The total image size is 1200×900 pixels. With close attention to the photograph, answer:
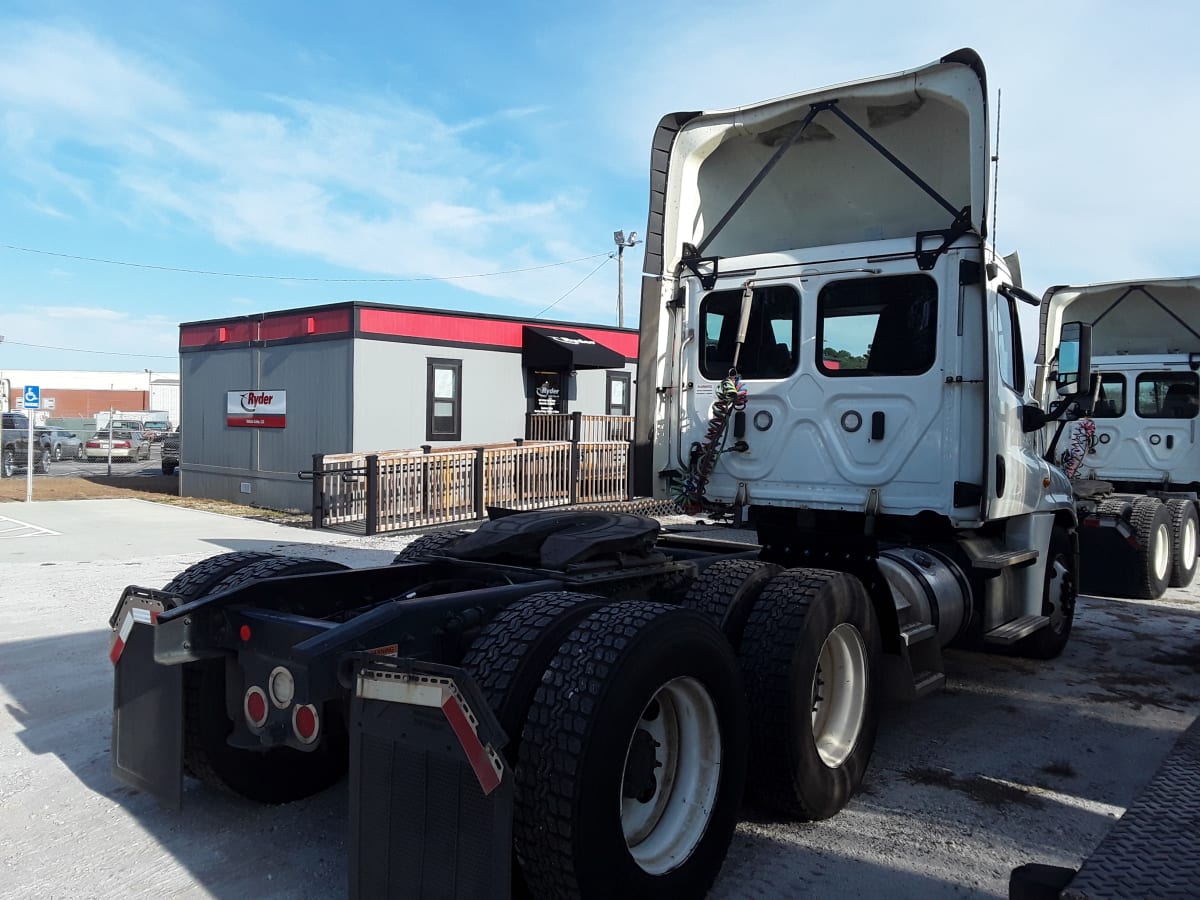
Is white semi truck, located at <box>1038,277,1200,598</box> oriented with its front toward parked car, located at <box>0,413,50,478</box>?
no

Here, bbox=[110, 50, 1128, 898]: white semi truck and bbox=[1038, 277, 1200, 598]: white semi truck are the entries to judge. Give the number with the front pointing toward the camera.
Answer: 0

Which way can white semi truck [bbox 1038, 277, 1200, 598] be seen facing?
away from the camera

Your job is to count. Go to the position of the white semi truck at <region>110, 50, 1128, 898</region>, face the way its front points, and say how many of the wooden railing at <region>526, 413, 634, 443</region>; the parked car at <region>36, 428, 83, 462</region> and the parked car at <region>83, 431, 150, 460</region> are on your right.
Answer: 0

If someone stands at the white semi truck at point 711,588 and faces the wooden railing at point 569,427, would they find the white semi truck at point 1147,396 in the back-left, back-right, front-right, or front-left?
front-right

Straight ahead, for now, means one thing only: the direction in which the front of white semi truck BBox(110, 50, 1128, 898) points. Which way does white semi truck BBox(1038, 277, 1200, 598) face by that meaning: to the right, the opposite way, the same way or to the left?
the same way

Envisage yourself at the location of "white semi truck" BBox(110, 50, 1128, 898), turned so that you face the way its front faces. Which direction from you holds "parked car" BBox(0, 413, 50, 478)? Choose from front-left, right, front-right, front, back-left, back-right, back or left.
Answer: left

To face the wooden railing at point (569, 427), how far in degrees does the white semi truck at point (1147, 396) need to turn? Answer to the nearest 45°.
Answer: approximately 90° to its left

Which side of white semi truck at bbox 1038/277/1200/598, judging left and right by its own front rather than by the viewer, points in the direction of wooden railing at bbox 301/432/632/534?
left

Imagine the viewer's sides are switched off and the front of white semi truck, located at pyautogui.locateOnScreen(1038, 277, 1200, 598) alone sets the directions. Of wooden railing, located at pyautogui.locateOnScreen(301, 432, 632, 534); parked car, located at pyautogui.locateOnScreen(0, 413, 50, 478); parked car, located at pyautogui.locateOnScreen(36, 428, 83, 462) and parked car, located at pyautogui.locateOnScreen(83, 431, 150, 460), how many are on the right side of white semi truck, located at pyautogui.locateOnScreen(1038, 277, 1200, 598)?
0

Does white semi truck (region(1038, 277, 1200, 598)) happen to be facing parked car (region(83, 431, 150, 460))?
no

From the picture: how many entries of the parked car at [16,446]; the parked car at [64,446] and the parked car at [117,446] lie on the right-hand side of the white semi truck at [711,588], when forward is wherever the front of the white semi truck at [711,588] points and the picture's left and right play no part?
0

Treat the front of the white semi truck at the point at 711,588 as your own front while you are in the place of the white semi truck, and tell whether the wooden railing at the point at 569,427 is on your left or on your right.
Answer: on your left

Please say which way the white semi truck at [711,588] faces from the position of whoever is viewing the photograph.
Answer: facing away from the viewer and to the right of the viewer
